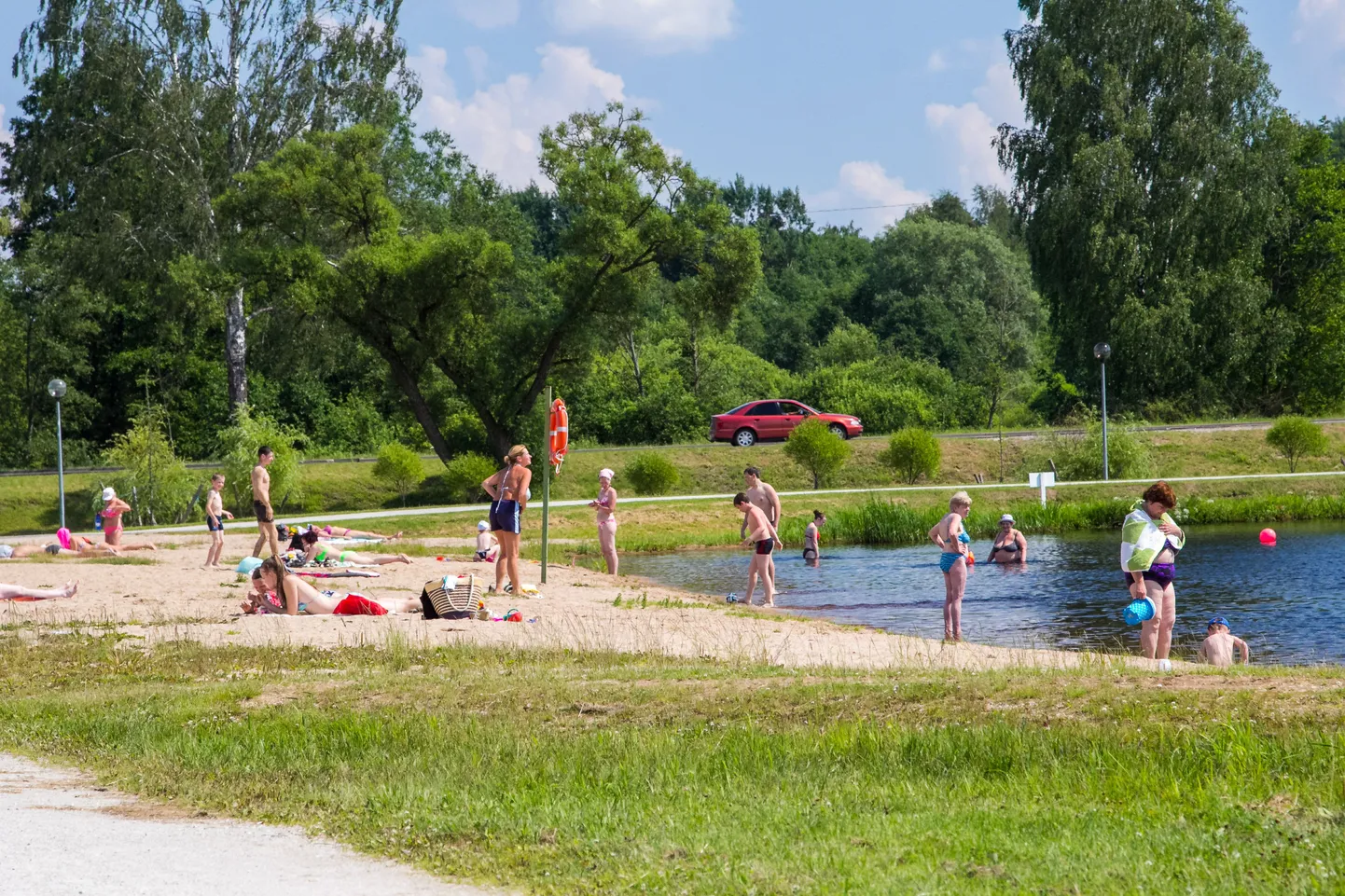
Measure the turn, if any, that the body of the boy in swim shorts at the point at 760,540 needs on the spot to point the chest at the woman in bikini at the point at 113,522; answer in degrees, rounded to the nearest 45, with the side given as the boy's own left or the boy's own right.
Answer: approximately 45° to the boy's own right

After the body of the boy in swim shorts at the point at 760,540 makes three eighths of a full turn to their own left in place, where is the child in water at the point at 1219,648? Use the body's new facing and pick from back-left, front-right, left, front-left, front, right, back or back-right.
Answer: front

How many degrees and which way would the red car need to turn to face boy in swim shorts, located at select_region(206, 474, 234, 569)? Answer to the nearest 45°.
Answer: approximately 90° to its right

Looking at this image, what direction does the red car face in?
to the viewer's right

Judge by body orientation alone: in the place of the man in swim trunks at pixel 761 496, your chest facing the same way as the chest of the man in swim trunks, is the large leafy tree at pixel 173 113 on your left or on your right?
on your right

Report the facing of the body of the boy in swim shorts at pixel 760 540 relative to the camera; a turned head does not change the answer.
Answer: to the viewer's left

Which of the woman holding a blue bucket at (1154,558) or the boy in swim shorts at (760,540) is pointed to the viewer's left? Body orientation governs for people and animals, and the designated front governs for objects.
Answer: the boy in swim shorts

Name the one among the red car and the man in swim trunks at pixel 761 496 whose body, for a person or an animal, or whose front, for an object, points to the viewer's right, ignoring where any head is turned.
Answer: the red car

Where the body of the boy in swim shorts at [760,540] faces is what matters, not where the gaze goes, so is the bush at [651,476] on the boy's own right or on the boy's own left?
on the boy's own right

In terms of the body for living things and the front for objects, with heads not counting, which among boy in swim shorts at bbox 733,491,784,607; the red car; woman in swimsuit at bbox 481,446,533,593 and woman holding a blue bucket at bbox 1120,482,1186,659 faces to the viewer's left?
the boy in swim shorts

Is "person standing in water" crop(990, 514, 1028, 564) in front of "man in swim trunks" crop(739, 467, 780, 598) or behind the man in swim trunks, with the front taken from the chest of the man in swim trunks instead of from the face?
behind

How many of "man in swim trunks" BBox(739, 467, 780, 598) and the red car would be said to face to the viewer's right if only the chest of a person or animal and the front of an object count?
1

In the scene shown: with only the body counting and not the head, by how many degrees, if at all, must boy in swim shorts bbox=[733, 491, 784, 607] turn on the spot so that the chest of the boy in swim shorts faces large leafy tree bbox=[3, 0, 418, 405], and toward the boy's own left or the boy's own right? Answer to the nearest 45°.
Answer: approximately 45° to the boy's own right
